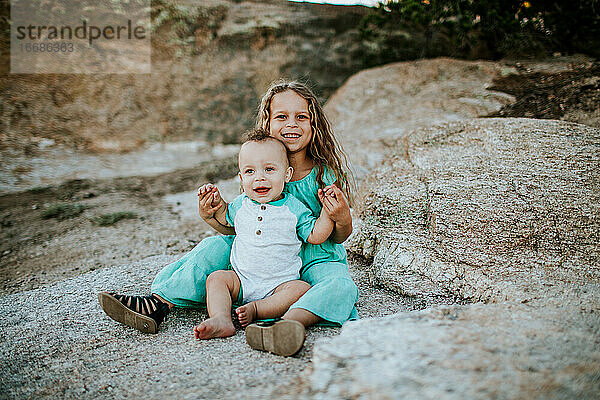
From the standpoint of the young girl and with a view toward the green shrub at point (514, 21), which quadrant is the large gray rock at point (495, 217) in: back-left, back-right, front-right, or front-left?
front-right

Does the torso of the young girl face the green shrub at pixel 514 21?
no

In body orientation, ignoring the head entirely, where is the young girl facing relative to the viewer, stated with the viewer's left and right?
facing the viewer and to the left of the viewer

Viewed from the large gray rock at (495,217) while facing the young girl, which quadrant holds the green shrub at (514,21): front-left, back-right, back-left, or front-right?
back-right

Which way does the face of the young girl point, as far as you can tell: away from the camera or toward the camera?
toward the camera

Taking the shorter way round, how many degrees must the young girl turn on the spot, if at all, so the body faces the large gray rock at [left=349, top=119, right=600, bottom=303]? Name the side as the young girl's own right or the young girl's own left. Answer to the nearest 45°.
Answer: approximately 135° to the young girl's own left
